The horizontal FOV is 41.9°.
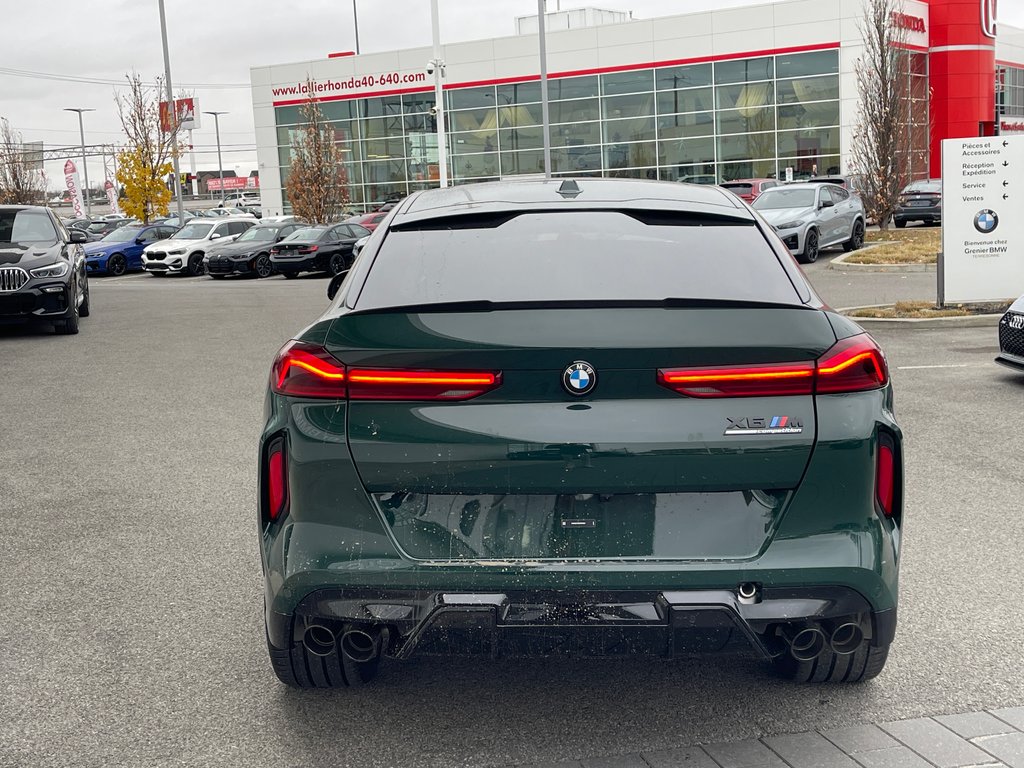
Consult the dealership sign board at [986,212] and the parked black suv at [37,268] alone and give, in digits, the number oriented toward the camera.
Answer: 2

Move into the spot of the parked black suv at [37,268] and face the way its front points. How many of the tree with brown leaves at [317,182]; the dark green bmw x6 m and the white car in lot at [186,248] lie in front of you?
1

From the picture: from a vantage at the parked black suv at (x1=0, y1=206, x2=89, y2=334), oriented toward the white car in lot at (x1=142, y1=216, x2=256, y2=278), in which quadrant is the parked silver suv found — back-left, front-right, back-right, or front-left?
front-right

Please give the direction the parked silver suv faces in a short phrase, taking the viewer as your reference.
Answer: facing the viewer and to the left of the viewer

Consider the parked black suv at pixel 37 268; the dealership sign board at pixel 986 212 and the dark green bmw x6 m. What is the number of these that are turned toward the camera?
2

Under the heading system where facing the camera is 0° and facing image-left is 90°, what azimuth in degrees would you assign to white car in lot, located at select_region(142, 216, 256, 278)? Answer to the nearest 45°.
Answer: approximately 45°

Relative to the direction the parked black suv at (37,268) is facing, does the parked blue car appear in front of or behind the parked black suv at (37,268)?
behind

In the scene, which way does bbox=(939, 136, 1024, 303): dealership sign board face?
toward the camera

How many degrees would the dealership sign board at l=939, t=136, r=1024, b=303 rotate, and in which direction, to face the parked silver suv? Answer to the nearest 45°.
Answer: approximately 180°

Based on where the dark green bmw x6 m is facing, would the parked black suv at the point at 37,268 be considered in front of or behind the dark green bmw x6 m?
in front

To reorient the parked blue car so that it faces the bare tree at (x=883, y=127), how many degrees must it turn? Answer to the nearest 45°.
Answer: approximately 135° to its left

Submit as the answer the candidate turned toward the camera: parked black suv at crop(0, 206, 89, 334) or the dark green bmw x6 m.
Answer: the parked black suv

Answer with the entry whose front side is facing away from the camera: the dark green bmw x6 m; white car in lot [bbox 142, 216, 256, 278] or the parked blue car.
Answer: the dark green bmw x6 m

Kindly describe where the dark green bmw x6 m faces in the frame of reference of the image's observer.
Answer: facing away from the viewer

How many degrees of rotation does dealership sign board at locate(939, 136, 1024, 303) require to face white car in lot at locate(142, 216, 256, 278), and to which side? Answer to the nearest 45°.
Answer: approximately 135° to its right

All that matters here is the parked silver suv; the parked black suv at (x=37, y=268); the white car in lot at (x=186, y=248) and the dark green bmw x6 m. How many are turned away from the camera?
1

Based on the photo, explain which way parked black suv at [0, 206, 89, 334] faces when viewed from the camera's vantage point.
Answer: facing the viewer
